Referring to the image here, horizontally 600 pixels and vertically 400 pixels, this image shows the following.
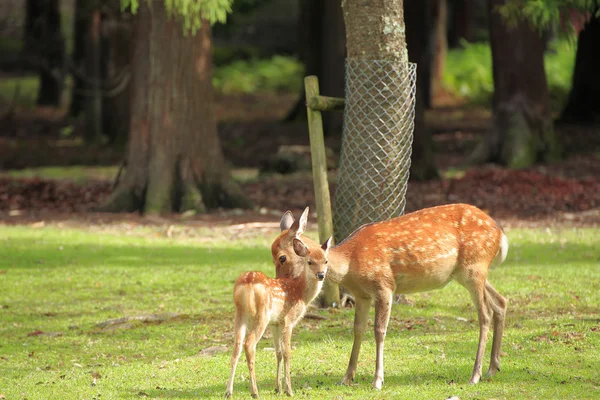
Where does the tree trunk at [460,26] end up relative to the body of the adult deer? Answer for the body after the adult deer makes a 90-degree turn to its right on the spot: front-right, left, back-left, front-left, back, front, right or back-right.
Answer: front

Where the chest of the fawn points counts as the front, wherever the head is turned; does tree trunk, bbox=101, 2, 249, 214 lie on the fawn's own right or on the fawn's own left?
on the fawn's own left

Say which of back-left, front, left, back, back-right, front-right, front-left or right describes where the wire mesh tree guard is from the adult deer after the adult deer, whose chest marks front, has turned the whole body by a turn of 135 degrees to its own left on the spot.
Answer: back-left

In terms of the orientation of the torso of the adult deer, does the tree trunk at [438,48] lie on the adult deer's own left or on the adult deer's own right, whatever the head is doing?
on the adult deer's own right

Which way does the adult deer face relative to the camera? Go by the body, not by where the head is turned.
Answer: to the viewer's left

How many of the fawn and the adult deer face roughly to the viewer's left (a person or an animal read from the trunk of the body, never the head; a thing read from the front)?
1

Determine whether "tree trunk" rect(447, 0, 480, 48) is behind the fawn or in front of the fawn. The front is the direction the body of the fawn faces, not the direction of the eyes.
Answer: in front

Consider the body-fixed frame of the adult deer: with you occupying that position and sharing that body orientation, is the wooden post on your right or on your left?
on your right

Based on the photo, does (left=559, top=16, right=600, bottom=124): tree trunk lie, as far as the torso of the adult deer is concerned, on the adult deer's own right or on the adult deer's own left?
on the adult deer's own right

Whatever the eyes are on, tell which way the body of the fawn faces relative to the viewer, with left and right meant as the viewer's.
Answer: facing away from the viewer and to the right of the viewer

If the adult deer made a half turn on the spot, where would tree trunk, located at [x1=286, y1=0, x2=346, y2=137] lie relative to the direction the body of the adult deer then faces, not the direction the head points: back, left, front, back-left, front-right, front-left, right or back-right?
left

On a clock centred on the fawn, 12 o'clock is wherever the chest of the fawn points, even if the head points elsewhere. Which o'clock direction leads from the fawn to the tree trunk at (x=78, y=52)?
The tree trunk is roughly at 10 o'clock from the fawn.

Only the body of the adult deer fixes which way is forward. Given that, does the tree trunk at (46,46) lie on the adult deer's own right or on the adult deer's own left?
on the adult deer's own right
